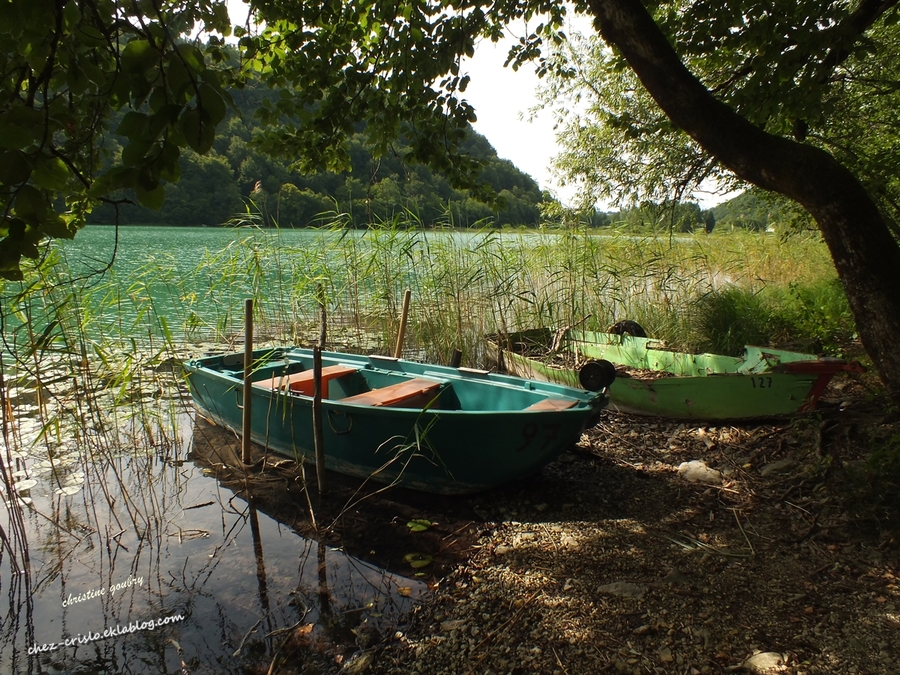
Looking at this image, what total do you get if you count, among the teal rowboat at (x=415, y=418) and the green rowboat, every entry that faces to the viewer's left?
0

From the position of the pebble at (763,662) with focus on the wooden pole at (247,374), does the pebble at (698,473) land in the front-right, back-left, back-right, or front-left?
front-right

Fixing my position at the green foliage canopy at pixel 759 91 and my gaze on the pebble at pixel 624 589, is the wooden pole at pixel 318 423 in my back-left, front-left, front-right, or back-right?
front-right

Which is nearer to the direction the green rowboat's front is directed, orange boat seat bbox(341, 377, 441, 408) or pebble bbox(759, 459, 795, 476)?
the pebble

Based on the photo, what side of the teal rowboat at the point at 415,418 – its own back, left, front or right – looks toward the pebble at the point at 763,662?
front

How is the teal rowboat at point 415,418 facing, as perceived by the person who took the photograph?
facing the viewer and to the right of the viewer

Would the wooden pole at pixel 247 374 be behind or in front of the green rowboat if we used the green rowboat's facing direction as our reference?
behind

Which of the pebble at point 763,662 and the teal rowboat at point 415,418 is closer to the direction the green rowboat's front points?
the pebble

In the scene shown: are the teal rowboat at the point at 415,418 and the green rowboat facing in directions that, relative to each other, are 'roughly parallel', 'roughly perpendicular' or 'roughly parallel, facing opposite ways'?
roughly parallel
